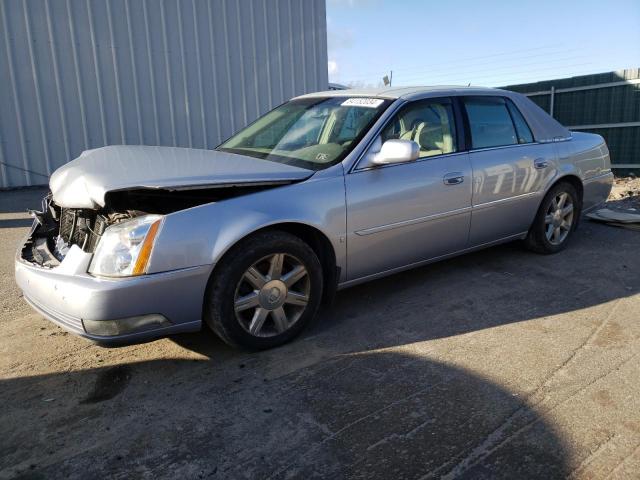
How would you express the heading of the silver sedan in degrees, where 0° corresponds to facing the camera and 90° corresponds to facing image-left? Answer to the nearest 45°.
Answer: approximately 45°

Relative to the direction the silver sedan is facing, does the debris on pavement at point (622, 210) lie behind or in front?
behind

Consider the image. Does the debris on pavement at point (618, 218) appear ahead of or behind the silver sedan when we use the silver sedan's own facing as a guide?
behind
